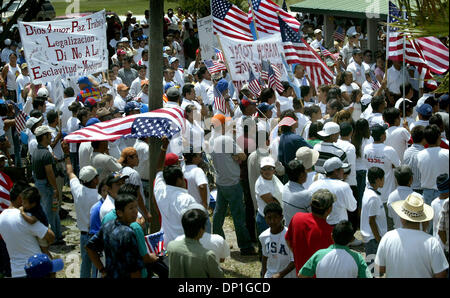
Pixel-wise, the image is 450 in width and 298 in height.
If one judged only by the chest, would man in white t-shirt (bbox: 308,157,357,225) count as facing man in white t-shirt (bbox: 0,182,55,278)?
no

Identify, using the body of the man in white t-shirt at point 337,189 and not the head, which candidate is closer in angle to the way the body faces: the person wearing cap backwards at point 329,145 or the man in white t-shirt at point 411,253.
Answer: the person wearing cap backwards

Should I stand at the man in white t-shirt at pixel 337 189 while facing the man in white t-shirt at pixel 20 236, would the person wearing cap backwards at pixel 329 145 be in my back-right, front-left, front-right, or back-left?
back-right

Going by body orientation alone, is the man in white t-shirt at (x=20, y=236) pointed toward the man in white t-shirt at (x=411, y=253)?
no

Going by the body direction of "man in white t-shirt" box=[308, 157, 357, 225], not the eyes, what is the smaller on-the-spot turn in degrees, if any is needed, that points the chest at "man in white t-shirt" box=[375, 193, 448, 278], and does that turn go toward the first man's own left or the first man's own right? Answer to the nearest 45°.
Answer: approximately 135° to the first man's own right

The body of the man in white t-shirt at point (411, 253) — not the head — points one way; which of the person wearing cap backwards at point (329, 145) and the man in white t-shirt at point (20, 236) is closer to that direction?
the person wearing cap backwards

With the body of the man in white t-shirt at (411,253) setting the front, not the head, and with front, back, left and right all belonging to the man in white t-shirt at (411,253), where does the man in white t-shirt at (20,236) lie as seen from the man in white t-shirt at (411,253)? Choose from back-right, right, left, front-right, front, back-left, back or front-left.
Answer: left

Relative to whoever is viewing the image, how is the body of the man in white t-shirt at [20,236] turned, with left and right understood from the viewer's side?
facing away from the viewer and to the right of the viewer

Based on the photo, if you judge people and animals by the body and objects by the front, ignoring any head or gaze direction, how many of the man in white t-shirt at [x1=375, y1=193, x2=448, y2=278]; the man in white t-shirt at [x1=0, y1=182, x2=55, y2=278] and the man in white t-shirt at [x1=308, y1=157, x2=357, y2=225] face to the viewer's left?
0

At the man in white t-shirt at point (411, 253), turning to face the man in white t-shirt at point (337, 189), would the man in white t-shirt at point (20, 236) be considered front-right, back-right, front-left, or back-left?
front-left

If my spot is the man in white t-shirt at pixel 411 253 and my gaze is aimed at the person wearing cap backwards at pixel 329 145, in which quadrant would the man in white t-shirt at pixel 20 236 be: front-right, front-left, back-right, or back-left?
front-left

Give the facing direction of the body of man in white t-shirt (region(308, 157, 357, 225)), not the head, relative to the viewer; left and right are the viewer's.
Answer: facing away from the viewer and to the right of the viewer

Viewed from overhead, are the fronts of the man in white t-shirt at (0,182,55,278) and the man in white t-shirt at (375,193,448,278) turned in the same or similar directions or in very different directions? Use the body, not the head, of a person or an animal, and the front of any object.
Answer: same or similar directions

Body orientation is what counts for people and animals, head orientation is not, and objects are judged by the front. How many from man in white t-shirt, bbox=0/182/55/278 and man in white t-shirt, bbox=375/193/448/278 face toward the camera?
0

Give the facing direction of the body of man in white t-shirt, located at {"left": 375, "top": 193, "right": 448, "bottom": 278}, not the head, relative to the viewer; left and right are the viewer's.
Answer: facing away from the viewer
